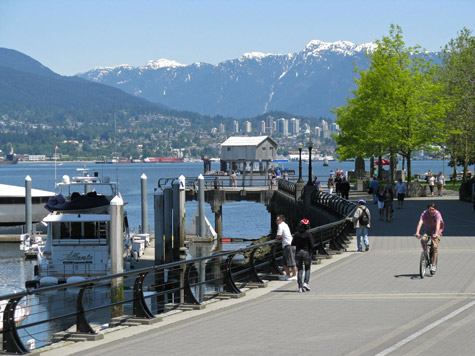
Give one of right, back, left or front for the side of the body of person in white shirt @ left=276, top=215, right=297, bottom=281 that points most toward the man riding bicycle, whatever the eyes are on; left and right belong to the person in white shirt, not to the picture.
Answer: back

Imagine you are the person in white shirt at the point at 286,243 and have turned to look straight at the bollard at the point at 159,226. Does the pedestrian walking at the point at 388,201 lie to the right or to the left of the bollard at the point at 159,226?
right

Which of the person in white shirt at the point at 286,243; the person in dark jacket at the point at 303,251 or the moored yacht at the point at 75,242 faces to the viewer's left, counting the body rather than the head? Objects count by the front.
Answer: the person in white shirt

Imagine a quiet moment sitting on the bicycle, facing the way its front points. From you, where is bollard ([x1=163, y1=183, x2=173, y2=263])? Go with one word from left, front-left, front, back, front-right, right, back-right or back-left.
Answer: right

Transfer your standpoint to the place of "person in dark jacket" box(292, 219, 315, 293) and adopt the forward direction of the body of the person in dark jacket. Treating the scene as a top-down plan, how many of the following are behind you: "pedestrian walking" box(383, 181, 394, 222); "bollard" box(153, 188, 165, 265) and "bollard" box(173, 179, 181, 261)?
0

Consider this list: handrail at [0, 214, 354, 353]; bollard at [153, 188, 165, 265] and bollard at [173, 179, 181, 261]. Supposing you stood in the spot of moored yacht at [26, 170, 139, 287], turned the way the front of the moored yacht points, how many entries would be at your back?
1

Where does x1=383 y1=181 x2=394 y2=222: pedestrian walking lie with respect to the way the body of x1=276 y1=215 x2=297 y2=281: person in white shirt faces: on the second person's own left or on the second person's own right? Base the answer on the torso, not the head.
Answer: on the second person's own right

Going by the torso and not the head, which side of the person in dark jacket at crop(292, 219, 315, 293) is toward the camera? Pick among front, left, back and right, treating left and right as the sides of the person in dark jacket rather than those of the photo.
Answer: back

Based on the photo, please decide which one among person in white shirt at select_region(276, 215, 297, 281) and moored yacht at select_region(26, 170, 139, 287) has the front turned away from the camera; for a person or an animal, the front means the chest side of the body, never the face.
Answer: the moored yacht

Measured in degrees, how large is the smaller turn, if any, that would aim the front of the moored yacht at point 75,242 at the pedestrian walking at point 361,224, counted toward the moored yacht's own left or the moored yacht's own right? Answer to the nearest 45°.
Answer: approximately 135° to the moored yacht's own right

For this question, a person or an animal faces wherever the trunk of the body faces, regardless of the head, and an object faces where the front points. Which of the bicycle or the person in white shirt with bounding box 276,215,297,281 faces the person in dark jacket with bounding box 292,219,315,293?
the bicycle

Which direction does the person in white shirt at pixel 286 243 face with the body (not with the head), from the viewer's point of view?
to the viewer's left

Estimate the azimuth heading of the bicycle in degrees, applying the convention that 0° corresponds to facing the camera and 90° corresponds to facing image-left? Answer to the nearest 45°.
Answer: approximately 45°

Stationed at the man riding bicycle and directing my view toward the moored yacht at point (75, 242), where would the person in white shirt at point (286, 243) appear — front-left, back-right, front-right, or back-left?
front-left

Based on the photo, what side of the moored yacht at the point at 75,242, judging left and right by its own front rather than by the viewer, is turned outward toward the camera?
back

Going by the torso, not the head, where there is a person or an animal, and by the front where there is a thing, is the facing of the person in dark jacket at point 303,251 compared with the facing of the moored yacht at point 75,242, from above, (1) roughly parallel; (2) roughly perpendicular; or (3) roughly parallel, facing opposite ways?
roughly parallel
